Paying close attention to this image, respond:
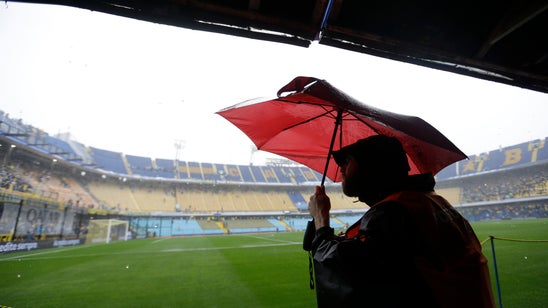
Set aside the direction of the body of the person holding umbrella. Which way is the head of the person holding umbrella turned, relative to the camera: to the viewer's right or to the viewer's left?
to the viewer's left

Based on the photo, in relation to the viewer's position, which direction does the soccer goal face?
facing the viewer and to the right of the viewer

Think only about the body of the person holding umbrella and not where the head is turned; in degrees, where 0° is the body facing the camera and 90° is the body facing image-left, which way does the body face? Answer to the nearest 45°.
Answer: approximately 135°

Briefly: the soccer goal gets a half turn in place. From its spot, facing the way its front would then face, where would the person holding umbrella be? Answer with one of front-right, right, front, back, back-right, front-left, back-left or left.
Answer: back-left
